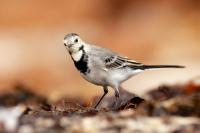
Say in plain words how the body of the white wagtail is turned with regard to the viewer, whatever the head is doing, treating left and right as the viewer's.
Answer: facing to the left of the viewer
